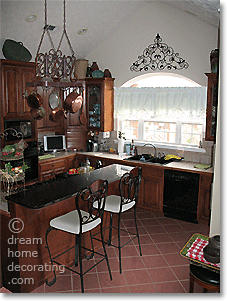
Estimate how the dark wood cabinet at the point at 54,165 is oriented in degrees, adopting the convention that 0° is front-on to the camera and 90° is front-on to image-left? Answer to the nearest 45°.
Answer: approximately 315°

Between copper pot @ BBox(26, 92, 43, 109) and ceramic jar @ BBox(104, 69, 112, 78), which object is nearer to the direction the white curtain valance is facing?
the copper pot

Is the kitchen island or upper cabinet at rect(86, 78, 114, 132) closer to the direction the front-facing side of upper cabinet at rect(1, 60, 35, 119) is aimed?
the kitchen island

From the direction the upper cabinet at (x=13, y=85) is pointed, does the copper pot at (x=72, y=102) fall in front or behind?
in front

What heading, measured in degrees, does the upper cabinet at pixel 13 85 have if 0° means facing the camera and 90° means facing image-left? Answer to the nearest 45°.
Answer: approximately 315°

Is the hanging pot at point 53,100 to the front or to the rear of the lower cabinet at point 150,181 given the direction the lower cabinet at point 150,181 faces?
to the front

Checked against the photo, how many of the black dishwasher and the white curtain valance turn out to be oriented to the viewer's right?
0
